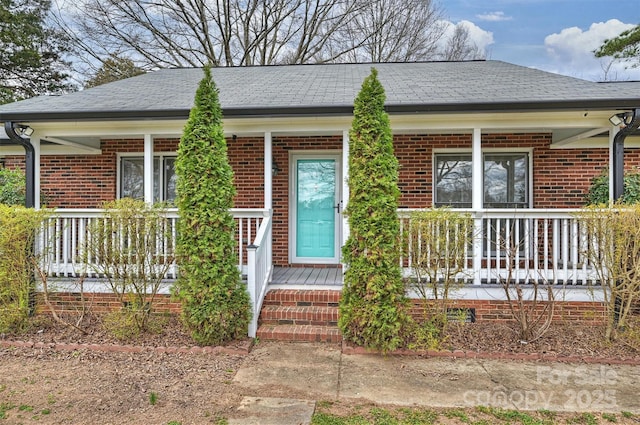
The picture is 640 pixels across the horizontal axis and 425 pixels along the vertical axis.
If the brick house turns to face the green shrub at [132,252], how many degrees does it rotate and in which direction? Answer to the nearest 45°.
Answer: approximately 45° to its right

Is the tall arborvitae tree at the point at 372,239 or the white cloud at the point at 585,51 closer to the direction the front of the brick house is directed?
the tall arborvitae tree

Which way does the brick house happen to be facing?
toward the camera

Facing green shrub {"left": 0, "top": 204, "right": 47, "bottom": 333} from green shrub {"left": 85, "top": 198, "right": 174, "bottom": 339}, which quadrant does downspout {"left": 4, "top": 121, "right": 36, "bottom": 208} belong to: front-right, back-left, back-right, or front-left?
front-right

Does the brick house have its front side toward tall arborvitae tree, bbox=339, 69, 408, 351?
yes

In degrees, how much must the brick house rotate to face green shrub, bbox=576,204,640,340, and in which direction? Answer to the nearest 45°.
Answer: approximately 45° to its left

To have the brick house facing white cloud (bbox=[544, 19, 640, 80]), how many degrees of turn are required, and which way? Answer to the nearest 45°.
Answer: approximately 135° to its left

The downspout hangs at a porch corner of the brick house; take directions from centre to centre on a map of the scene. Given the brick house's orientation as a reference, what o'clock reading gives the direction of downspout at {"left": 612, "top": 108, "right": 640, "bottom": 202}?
The downspout is roughly at 10 o'clock from the brick house.

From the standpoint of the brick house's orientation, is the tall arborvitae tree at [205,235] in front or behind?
in front

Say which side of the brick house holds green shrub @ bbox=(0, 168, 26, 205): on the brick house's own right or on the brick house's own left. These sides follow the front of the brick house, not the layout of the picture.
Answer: on the brick house's own right
